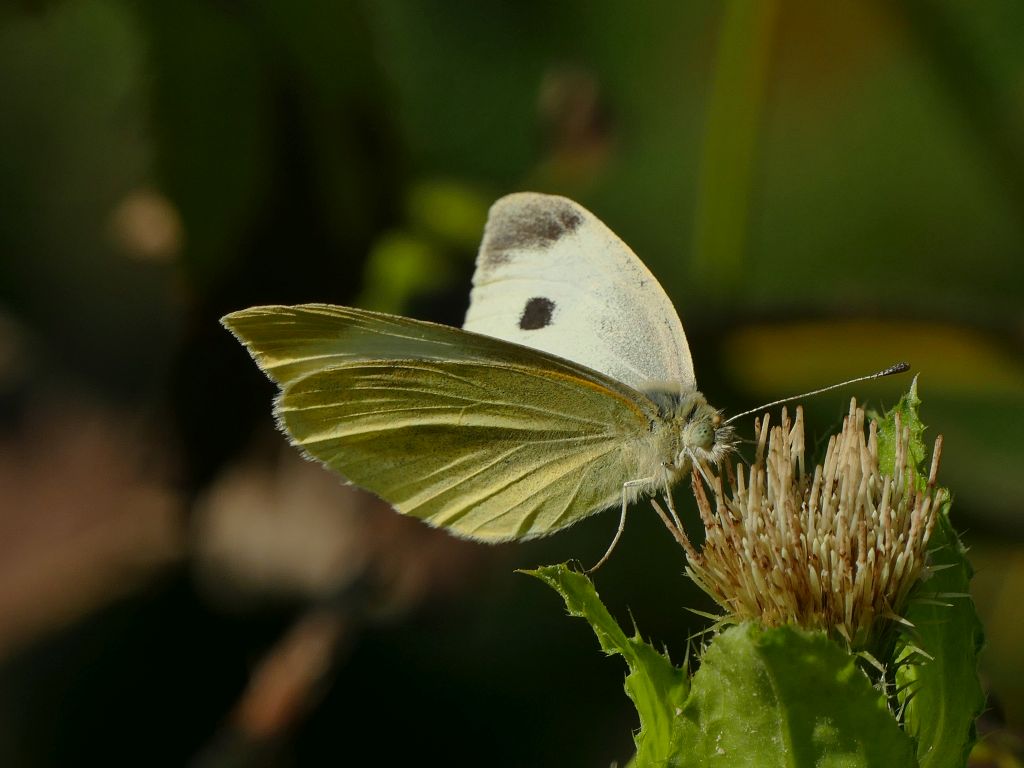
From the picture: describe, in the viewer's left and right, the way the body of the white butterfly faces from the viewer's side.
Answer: facing to the right of the viewer

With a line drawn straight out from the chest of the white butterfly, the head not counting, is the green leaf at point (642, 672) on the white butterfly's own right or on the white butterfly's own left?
on the white butterfly's own right
